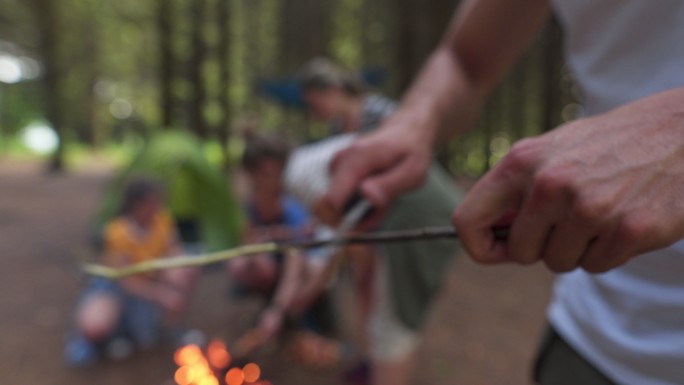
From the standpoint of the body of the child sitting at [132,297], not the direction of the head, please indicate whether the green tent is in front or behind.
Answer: behind

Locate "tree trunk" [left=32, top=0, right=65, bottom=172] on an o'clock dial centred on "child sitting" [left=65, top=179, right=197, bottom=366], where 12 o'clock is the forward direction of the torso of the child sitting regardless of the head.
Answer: The tree trunk is roughly at 6 o'clock from the child sitting.

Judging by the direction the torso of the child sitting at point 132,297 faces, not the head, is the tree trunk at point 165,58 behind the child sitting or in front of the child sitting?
behind

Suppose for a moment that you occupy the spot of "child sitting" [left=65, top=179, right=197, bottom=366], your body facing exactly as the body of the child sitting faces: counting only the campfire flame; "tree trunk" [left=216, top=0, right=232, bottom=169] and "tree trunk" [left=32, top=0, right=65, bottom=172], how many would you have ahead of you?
1

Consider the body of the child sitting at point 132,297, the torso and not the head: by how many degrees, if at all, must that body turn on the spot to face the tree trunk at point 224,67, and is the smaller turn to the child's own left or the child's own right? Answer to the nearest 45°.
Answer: approximately 180°

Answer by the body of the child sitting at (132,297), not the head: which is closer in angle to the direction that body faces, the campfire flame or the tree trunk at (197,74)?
the campfire flame

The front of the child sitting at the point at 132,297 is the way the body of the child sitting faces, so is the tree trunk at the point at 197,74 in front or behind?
behind

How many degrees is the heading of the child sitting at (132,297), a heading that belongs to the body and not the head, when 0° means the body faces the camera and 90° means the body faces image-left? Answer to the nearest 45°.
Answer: approximately 0°

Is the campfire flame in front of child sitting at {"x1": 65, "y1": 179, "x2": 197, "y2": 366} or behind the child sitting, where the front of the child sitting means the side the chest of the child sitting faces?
in front
